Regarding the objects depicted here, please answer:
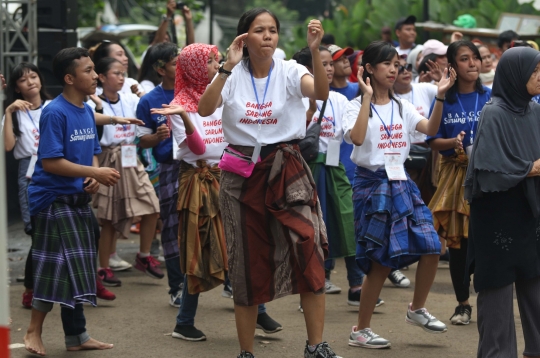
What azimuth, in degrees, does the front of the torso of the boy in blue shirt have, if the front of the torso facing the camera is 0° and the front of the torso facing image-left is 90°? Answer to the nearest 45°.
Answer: approximately 315°

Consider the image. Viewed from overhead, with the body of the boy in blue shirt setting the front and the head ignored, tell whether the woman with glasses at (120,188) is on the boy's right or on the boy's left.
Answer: on the boy's left
